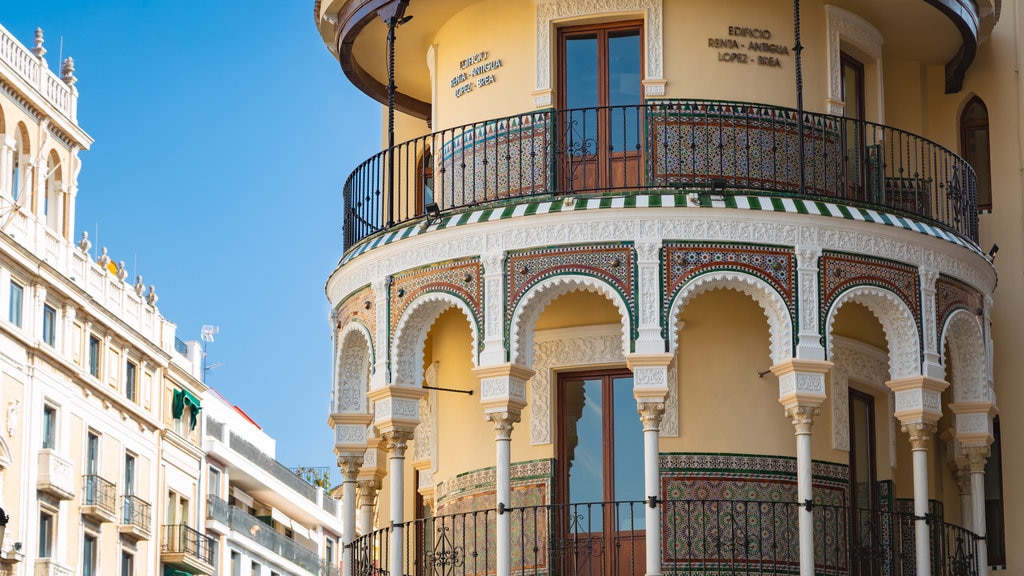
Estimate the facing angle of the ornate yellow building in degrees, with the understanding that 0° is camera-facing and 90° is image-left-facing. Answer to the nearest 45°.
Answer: approximately 0°
